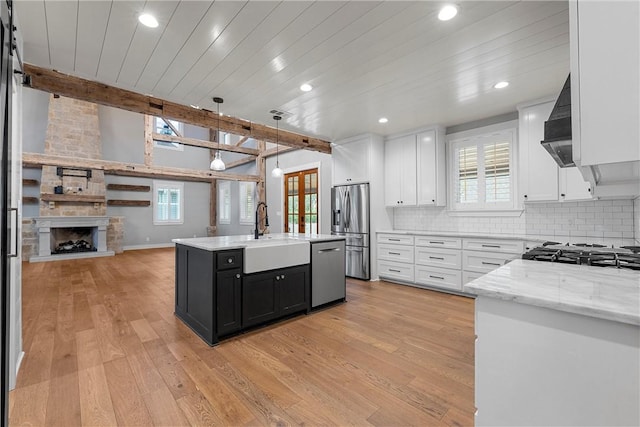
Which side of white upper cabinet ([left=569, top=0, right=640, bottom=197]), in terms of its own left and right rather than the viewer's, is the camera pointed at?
left

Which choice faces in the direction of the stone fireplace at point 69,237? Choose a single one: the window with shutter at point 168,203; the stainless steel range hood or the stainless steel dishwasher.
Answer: the stainless steel range hood

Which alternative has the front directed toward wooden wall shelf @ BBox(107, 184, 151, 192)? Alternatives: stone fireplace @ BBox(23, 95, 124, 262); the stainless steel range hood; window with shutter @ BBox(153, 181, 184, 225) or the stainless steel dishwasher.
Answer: the stainless steel range hood

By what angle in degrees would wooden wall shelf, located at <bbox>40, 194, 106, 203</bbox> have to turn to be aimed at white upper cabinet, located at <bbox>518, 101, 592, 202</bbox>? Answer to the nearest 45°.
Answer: approximately 45° to its left

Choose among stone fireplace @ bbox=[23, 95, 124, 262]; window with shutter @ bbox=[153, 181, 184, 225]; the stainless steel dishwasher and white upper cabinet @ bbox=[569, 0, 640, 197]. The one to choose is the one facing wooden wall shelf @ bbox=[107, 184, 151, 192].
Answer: the white upper cabinet

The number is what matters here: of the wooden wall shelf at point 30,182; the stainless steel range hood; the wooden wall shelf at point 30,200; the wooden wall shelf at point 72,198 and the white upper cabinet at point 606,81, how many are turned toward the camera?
3
